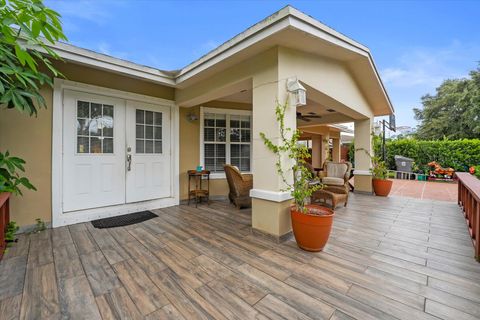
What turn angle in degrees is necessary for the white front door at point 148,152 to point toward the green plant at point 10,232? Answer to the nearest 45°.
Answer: approximately 90° to its right

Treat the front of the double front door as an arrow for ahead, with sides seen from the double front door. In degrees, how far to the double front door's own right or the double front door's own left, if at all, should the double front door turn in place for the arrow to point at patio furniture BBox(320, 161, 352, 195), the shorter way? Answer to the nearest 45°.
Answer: approximately 45° to the double front door's own left

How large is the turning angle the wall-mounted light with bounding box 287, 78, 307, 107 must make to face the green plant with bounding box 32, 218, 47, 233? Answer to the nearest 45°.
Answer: approximately 135° to its right

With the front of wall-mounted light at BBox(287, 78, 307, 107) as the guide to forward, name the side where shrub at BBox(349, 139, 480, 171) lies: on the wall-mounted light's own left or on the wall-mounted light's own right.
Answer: on the wall-mounted light's own left

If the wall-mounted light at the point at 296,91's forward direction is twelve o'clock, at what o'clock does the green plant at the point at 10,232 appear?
The green plant is roughly at 4 o'clock from the wall-mounted light.

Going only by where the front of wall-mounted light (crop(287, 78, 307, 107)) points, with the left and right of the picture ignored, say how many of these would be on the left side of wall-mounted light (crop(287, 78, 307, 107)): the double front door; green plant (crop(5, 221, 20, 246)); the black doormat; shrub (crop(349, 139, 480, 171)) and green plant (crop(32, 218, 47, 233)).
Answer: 1

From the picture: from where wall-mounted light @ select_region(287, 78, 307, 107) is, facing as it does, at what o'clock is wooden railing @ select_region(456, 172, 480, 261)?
The wooden railing is roughly at 10 o'clock from the wall-mounted light.

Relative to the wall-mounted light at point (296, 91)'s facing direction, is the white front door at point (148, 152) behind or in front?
behind

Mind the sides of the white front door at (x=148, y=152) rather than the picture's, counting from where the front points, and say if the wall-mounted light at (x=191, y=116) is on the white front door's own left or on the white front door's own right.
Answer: on the white front door's own left

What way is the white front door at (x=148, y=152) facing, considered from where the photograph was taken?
facing the viewer and to the right of the viewer

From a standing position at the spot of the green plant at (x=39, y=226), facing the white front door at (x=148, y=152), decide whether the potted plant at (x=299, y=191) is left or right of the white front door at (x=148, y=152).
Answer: right

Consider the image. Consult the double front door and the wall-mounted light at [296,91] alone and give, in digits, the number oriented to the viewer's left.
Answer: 0
